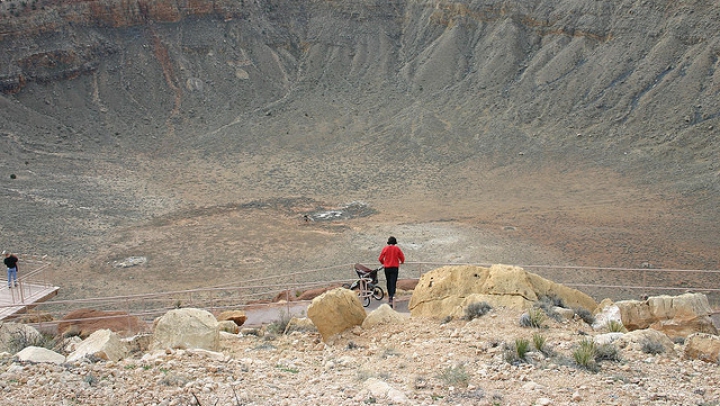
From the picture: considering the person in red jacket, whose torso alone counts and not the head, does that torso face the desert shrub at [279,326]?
no

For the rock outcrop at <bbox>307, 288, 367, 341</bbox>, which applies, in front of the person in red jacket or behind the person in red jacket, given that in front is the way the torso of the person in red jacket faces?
behind

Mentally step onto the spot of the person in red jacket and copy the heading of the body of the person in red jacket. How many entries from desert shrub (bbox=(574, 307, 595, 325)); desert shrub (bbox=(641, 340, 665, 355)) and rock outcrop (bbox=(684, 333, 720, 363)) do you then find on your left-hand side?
0

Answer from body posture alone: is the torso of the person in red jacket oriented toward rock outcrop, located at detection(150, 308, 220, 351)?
no

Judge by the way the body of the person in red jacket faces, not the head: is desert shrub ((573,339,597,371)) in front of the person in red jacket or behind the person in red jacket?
behind

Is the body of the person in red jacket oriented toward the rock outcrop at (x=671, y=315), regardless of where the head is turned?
no

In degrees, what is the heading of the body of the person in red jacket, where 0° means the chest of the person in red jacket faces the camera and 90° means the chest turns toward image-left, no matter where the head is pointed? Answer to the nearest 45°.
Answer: approximately 180°

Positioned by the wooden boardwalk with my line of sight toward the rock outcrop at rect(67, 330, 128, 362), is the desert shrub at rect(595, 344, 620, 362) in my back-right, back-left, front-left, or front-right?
front-left

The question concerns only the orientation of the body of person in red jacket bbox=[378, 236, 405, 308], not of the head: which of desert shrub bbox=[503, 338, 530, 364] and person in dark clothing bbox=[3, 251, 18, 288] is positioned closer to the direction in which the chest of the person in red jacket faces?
the person in dark clothing

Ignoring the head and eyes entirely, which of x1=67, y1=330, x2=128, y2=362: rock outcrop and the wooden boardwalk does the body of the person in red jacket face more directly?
the wooden boardwalk

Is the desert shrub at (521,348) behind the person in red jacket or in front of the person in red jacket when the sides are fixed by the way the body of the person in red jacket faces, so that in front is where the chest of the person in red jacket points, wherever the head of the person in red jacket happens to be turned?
behind

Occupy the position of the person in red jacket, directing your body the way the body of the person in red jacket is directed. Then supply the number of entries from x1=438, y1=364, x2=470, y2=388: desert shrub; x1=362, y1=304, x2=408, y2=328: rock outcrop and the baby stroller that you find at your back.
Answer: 2

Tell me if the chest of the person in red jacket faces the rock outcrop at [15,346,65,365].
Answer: no

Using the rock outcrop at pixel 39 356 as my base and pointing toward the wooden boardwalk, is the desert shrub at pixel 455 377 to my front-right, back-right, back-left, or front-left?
back-right

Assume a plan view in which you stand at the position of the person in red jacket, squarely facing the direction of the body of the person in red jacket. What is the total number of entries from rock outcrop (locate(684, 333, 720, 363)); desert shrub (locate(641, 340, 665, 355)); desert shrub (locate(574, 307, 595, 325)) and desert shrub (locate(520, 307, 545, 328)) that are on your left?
0
